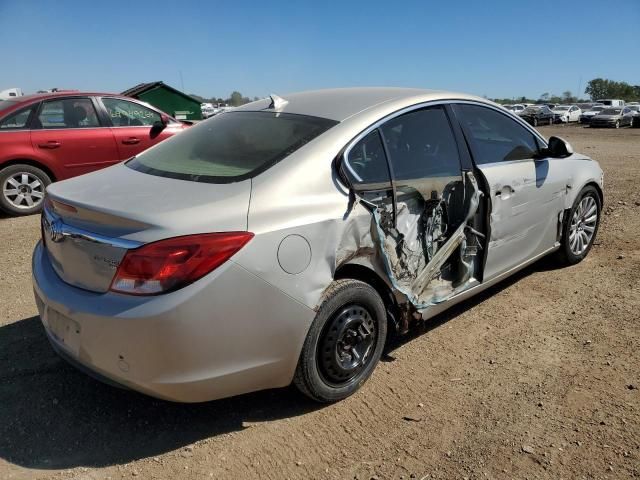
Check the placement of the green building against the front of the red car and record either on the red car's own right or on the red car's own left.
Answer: on the red car's own left

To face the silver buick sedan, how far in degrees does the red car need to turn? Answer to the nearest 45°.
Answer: approximately 90° to its right

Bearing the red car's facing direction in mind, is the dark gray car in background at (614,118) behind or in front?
in front

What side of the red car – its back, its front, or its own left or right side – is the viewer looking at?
right

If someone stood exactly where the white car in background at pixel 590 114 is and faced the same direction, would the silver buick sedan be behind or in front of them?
in front

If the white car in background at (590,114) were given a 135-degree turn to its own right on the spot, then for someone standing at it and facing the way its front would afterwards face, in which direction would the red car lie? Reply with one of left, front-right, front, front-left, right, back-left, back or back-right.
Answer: back

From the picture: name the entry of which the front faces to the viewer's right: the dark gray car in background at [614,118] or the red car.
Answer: the red car

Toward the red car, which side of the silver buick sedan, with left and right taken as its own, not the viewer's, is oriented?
left

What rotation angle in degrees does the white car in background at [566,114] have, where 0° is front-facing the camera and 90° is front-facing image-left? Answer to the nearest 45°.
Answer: approximately 45°

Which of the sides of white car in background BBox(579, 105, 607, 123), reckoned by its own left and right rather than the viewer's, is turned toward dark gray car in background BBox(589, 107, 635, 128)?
left

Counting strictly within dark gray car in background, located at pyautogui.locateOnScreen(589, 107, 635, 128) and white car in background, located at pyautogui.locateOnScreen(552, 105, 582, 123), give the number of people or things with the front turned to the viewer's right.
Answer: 0

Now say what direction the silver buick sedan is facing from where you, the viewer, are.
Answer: facing away from the viewer and to the right of the viewer

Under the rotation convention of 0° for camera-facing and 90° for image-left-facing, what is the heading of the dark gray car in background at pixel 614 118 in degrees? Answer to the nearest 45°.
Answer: approximately 45°
